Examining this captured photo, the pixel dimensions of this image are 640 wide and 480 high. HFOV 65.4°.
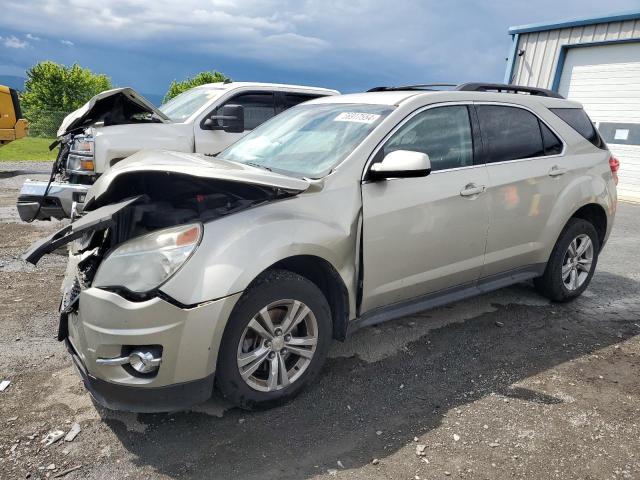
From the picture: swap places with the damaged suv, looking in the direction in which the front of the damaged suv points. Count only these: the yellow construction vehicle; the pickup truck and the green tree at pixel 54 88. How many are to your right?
3

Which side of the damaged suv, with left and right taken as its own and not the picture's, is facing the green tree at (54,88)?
right

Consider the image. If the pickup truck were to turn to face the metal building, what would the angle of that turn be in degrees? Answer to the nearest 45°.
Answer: approximately 180°

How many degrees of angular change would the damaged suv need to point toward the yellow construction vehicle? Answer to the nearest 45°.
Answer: approximately 90° to its right

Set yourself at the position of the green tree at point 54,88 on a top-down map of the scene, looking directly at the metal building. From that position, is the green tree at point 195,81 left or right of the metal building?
left

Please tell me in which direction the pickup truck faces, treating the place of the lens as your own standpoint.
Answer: facing the viewer and to the left of the viewer

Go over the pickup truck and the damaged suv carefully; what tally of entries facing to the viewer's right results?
0

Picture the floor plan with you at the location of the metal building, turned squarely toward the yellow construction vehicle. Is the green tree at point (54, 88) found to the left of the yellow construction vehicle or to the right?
right

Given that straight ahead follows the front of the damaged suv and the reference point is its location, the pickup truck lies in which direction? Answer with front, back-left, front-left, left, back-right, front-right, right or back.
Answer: right
